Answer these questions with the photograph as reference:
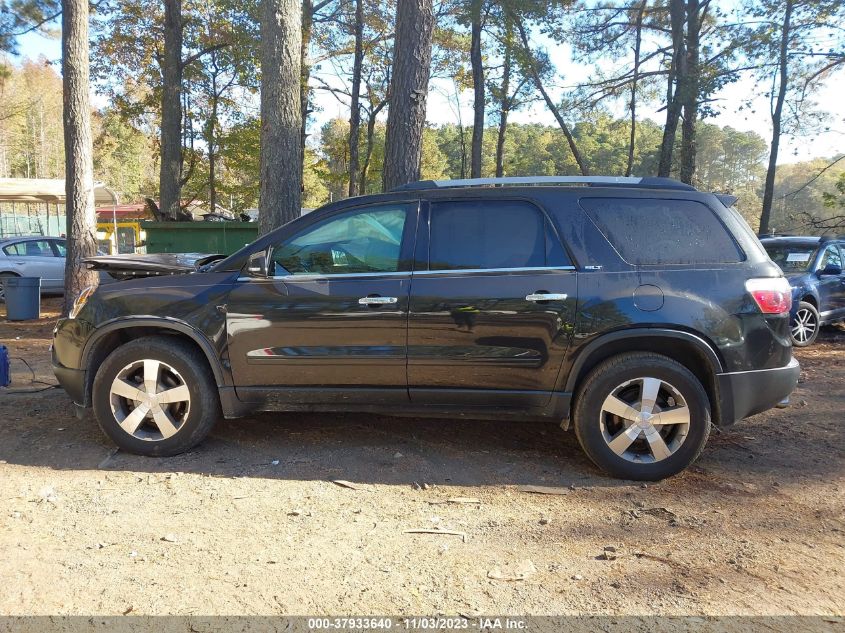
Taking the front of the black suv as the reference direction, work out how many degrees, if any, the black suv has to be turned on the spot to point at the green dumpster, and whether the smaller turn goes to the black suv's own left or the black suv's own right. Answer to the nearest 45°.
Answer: approximately 45° to the black suv's own right

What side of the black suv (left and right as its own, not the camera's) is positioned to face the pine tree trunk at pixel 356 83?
right

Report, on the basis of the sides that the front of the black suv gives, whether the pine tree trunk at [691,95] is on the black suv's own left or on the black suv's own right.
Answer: on the black suv's own right

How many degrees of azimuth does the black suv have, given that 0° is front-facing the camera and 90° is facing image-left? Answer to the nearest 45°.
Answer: approximately 90°

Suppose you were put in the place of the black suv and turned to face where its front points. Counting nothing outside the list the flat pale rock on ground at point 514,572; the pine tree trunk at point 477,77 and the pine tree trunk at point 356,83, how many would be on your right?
2

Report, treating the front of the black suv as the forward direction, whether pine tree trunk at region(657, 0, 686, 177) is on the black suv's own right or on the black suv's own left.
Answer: on the black suv's own right

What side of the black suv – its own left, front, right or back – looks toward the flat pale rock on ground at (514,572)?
left
